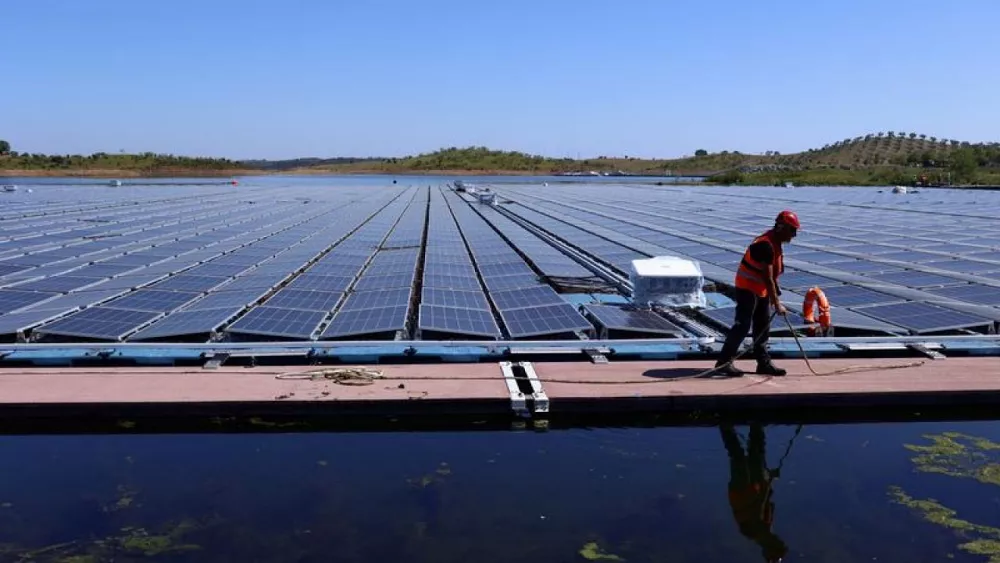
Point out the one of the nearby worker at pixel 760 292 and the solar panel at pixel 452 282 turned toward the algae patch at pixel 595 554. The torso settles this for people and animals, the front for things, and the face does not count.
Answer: the solar panel

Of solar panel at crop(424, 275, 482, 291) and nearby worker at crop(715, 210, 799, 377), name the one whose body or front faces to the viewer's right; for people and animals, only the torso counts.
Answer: the nearby worker

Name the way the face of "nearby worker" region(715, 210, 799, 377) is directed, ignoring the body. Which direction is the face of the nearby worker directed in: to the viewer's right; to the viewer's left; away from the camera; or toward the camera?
to the viewer's right

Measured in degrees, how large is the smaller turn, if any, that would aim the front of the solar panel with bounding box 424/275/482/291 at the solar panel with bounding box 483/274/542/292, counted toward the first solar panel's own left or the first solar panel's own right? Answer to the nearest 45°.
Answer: approximately 90° to the first solar panel's own left

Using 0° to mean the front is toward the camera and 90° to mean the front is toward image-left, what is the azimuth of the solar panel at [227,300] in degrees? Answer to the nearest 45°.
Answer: approximately 0°

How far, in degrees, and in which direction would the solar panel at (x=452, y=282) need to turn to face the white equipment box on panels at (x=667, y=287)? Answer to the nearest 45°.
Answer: approximately 45° to its left

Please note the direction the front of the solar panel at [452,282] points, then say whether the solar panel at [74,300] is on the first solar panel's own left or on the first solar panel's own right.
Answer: on the first solar panel's own right

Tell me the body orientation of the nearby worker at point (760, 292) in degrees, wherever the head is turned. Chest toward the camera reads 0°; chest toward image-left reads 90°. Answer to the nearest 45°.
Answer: approximately 270°

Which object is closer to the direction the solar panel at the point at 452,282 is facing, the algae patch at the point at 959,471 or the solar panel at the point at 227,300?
the algae patch

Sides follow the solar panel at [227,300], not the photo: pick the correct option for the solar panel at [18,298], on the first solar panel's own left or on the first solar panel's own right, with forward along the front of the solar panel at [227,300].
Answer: on the first solar panel's own right

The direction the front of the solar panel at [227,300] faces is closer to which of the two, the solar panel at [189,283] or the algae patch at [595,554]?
the algae patch

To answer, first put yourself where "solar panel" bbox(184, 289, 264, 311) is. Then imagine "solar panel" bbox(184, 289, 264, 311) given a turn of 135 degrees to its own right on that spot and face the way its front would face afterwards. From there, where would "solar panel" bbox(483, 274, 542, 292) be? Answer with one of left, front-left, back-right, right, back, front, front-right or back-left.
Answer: back-right

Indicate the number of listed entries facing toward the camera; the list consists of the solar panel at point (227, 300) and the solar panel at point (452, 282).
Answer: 2
